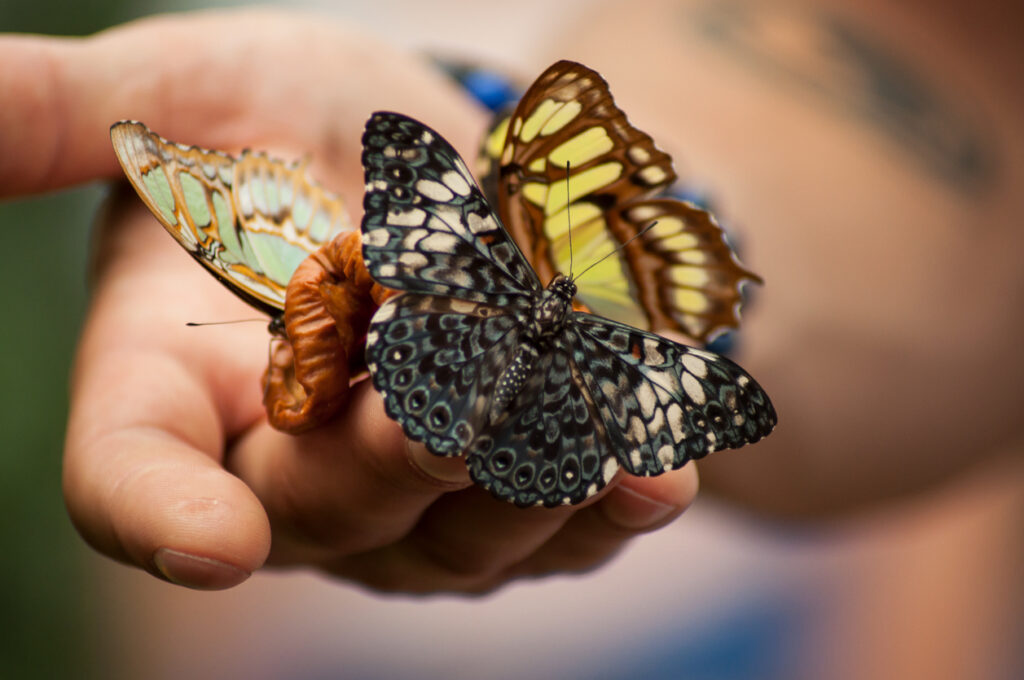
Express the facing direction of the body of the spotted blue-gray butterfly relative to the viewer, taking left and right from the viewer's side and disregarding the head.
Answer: facing away from the viewer and to the right of the viewer
